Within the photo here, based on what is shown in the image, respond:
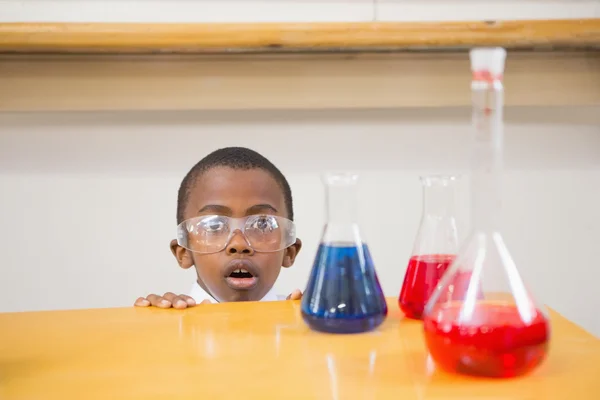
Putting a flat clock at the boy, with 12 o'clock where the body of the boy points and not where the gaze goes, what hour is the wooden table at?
The wooden table is roughly at 12 o'clock from the boy.

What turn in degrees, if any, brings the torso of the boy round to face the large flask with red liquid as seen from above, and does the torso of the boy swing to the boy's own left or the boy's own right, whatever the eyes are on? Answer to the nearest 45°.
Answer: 0° — they already face it

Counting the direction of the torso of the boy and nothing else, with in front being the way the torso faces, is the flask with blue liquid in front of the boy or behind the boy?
in front

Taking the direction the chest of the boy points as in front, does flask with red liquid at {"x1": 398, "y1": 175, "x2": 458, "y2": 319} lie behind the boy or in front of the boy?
in front

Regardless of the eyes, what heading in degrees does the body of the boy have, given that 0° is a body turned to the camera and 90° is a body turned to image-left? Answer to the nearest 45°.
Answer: approximately 0°
